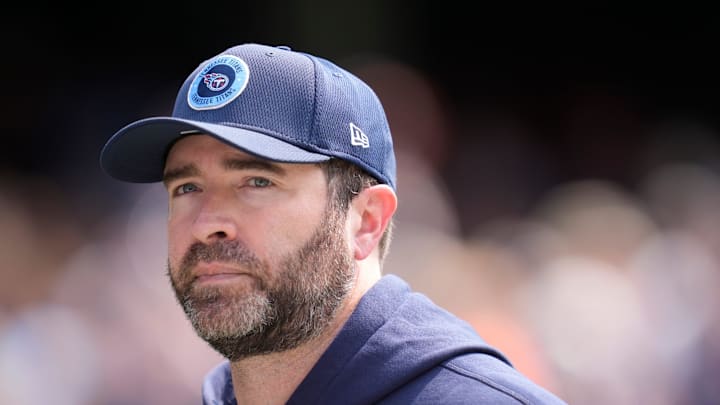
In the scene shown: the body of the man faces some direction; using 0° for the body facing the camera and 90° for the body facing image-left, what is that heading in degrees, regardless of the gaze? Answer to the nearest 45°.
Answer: approximately 45°

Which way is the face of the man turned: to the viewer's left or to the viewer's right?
to the viewer's left
